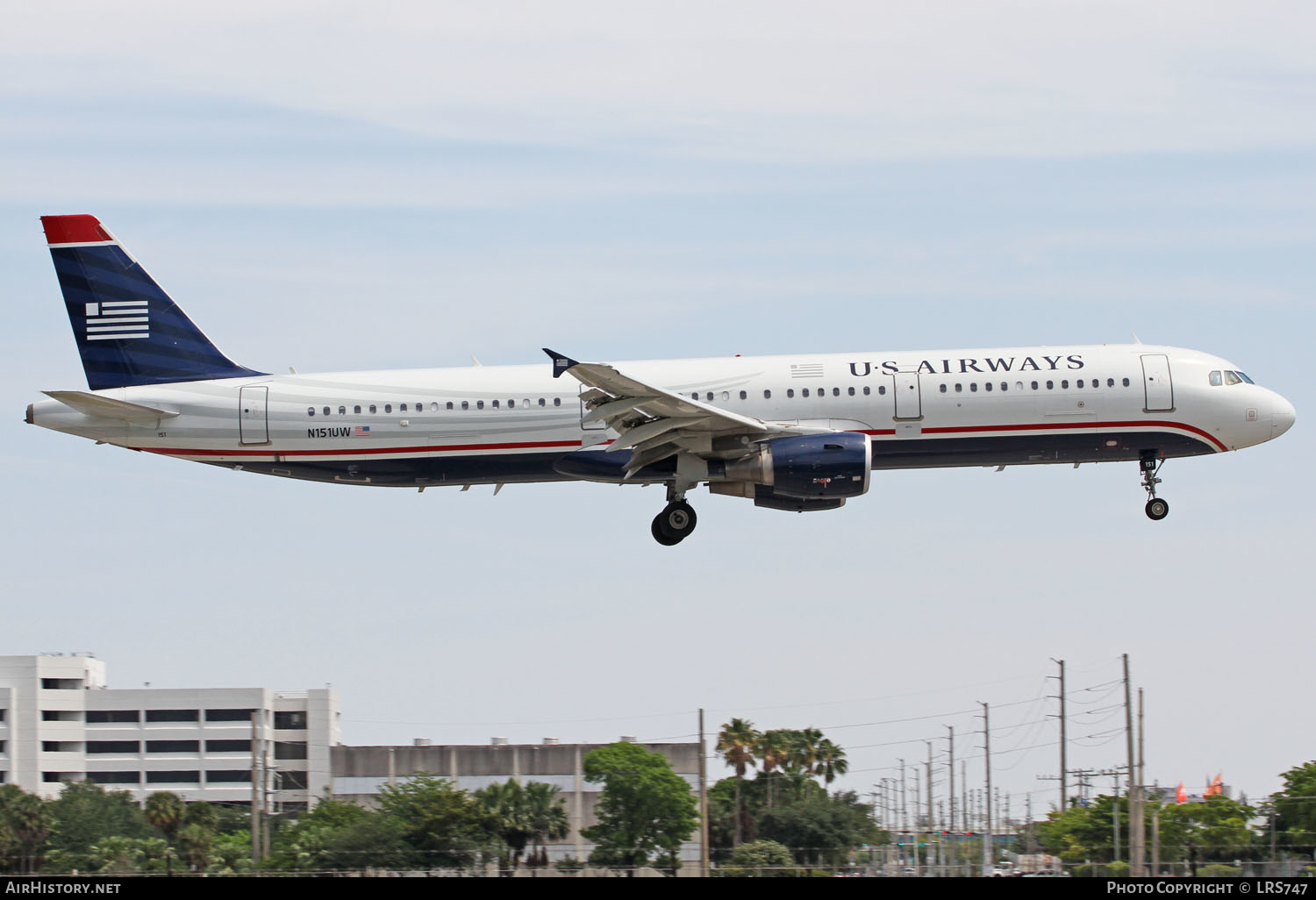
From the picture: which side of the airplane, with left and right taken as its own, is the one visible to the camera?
right
